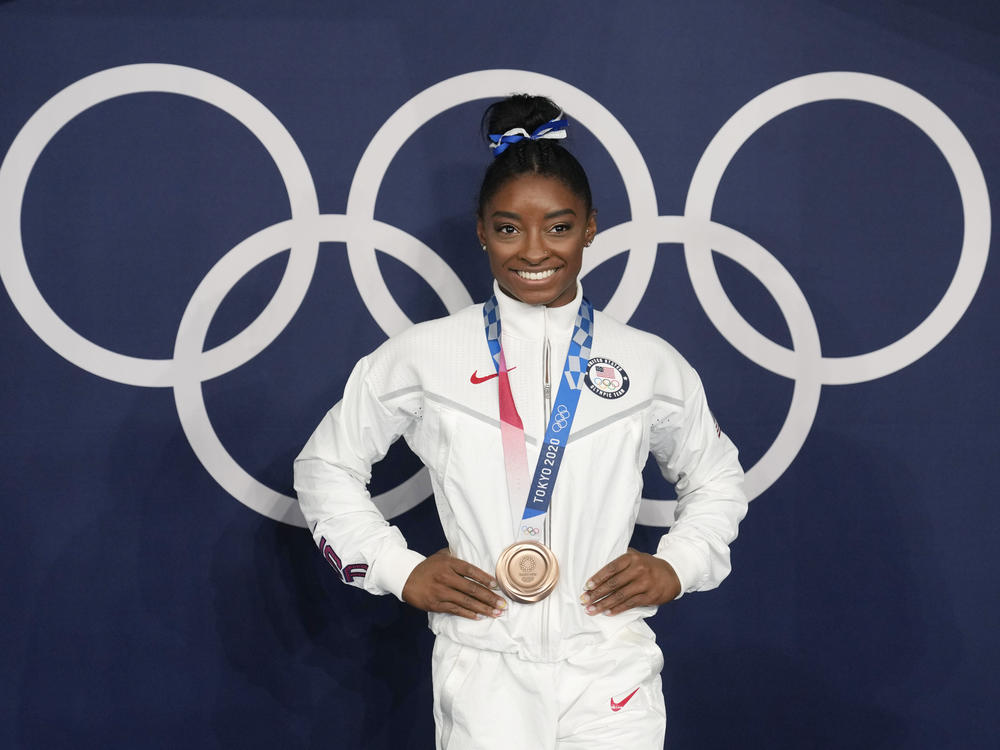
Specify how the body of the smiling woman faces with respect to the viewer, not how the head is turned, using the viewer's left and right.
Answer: facing the viewer

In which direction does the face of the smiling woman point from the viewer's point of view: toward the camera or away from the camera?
toward the camera
